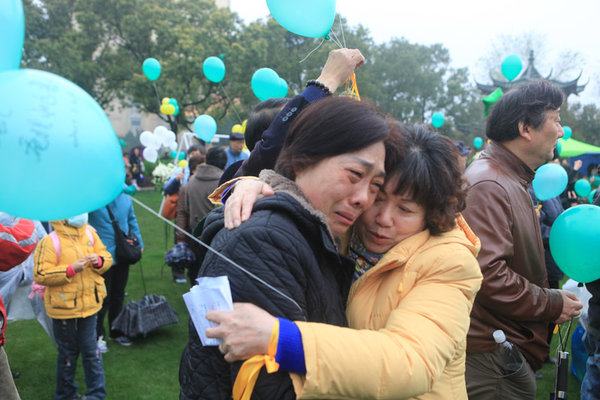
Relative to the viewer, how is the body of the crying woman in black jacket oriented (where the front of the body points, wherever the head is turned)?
to the viewer's right

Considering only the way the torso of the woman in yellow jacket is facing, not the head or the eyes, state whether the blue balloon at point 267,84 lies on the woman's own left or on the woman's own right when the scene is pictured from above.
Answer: on the woman's own right

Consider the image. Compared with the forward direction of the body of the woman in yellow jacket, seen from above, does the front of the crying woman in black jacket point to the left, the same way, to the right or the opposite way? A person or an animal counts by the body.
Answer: the opposite way

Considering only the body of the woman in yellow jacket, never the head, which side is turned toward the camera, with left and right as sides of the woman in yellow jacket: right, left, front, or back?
left

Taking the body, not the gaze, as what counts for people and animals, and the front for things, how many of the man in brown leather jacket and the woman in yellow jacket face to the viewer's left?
1
